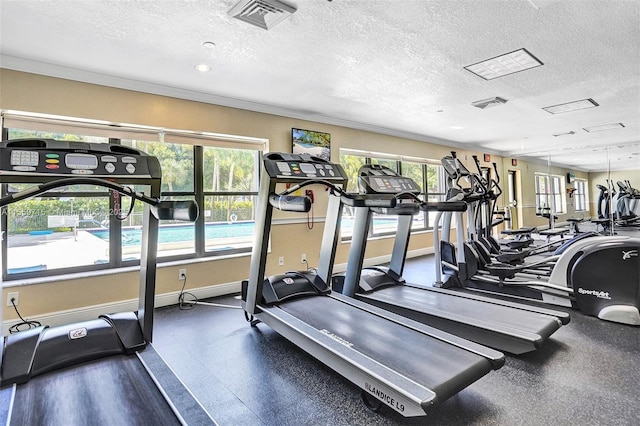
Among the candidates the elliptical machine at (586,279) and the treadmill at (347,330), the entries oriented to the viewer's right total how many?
0

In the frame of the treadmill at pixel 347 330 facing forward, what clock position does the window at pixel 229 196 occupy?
The window is roughly at 12 o'clock from the treadmill.

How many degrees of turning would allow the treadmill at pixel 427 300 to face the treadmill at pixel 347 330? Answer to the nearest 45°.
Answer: approximately 90° to its left

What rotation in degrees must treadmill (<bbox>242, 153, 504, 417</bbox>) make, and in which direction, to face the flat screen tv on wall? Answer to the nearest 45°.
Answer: approximately 45° to its right

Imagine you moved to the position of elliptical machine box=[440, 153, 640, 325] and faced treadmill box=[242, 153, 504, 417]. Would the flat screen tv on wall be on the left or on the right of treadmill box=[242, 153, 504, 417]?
right

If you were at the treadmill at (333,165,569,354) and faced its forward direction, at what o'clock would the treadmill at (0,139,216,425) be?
the treadmill at (0,139,216,425) is roughly at 9 o'clock from the treadmill at (333,165,569,354).

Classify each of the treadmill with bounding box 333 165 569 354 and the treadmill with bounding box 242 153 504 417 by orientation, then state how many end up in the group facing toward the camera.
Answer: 0

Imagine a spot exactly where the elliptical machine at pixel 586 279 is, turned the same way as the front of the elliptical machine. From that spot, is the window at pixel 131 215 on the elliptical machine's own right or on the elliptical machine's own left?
on the elliptical machine's own left

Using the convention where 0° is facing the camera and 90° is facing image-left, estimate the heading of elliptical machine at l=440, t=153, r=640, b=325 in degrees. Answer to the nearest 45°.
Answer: approximately 135°

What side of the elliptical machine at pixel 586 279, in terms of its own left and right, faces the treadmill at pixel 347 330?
left

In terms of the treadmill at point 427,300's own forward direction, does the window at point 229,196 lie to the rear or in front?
in front

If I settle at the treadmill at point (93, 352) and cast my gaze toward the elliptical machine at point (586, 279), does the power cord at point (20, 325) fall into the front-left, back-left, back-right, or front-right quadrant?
back-left

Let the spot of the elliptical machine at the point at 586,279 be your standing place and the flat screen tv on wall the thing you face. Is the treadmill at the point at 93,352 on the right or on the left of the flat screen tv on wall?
left
